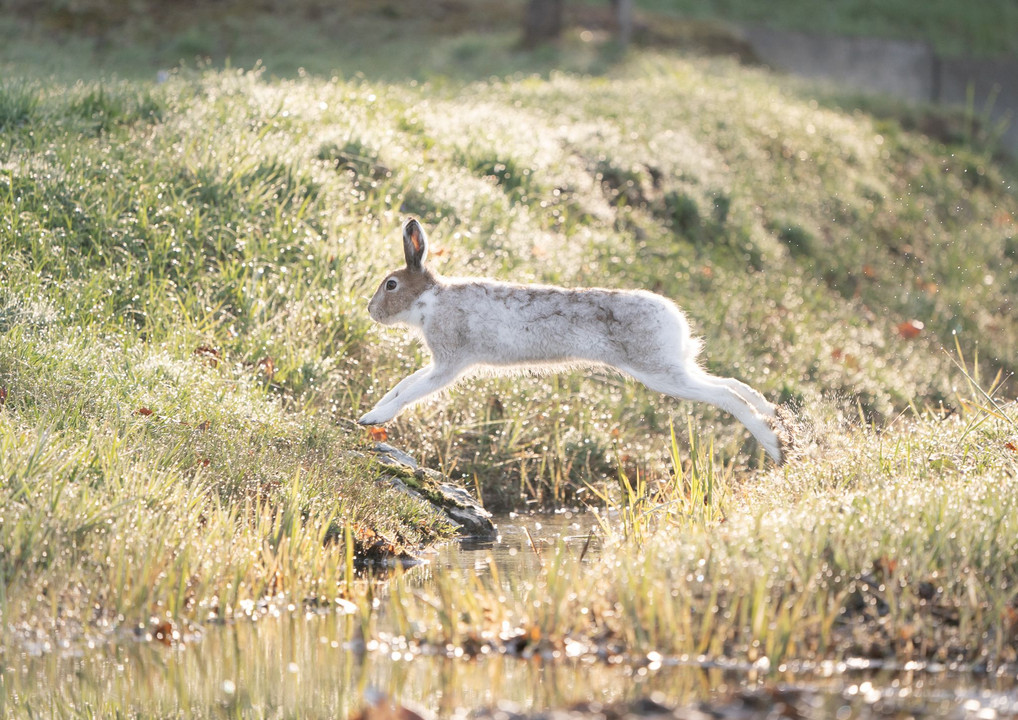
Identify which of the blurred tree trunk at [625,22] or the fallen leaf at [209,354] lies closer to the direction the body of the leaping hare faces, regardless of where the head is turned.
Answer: the fallen leaf

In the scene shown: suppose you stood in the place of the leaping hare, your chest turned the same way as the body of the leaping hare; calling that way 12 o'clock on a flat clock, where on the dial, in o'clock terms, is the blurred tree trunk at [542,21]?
The blurred tree trunk is roughly at 3 o'clock from the leaping hare.

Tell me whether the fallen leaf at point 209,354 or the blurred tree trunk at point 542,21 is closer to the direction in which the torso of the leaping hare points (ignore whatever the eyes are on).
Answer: the fallen leaf

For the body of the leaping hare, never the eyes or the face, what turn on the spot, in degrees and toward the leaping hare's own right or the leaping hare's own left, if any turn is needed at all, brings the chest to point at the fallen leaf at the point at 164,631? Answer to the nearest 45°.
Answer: approximately 45° to the leaping hare's own left

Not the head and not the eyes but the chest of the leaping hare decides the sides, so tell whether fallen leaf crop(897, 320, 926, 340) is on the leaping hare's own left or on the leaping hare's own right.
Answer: on the leaping hare's own right

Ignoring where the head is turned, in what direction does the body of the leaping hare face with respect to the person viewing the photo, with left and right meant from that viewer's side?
facing to the left of the viewer

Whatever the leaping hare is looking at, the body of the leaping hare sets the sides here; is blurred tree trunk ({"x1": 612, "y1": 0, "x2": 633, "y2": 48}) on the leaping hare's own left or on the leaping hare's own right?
on the leaping hare's own right

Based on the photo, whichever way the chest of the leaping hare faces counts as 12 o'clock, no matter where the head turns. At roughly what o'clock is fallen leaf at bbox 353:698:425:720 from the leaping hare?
The fallen leaf is roughly at 9 o'clock from the leaping hare.
